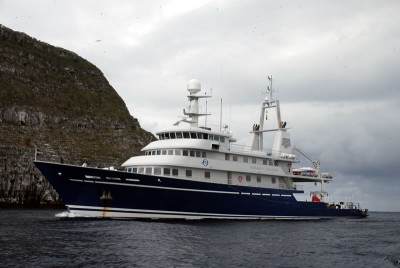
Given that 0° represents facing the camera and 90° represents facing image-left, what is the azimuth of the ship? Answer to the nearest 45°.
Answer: approximately 45°
